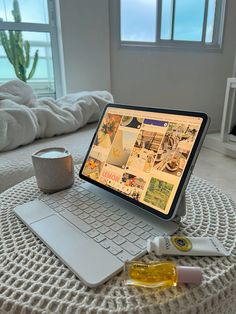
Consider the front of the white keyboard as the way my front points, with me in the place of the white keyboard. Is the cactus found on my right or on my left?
on my right

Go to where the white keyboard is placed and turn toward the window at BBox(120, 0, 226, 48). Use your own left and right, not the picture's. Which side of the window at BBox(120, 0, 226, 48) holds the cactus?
left

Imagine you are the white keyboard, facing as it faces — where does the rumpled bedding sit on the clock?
The rumpled bedding is roughly at 4 o'clock from the white keyboard.

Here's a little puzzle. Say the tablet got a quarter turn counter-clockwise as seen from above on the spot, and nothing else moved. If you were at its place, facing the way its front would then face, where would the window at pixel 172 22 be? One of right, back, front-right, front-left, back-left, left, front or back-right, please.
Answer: back-left

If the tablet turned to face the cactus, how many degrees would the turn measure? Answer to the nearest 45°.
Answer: approximately 90° to its right

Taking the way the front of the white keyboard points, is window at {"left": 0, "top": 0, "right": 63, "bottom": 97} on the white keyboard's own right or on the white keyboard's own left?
on the white keyboard's own right

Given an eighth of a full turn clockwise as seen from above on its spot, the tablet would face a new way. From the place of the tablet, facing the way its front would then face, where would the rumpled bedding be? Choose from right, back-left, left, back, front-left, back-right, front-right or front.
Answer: front-right

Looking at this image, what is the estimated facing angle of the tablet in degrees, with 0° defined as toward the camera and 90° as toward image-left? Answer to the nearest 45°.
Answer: approximately 45°

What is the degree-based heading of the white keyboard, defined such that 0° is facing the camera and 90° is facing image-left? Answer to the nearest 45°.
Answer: approximately 45°
